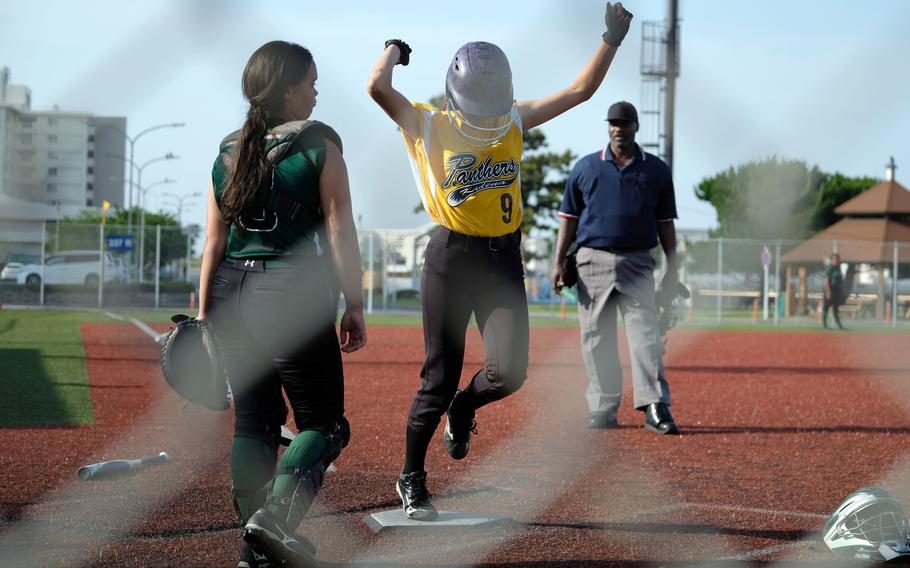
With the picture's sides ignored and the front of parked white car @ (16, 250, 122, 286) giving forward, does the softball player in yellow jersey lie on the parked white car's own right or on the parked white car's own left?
on the parked white car's own left

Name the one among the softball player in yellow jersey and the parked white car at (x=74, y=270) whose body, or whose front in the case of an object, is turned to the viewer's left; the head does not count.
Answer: the parked white car

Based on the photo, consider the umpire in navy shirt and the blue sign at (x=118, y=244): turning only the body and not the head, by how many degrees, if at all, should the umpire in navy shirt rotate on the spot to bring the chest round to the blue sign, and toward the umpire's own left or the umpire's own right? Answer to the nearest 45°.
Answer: approximately 135° to the umpire's own right

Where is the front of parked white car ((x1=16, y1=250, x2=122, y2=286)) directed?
to the viewer's left

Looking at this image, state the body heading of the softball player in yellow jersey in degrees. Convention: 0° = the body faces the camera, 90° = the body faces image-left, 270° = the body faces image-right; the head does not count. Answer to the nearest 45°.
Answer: approximately 315°

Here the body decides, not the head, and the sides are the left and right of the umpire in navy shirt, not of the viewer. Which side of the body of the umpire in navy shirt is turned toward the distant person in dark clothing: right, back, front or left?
back

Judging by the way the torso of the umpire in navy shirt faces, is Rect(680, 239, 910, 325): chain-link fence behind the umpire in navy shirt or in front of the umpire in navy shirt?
behind

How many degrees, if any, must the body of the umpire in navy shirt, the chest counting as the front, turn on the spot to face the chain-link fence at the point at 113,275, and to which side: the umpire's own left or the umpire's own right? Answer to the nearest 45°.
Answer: approximately 135° to the umpire's own right

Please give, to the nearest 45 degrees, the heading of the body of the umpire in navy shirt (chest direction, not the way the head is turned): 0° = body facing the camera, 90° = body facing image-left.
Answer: approximately 0°
